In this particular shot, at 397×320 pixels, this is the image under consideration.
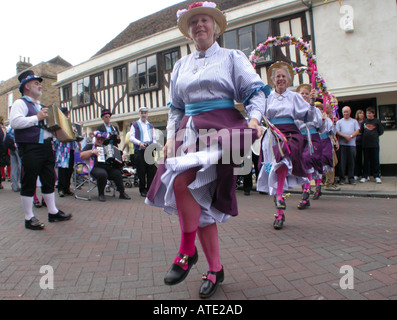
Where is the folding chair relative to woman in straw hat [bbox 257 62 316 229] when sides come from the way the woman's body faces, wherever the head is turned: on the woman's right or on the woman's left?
on the woman's right

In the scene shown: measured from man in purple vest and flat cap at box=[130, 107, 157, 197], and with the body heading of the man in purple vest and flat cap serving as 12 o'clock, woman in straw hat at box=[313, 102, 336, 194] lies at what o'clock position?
The woman in straw hat is roughly at 10 o'clock from the man in purple vest and flat cap.

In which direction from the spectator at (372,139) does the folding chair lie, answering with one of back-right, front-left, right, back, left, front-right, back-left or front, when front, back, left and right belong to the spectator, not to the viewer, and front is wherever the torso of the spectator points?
front-right

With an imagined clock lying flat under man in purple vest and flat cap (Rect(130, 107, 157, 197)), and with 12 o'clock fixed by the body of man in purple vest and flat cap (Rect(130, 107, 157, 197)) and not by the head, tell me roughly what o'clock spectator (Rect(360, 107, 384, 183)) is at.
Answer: spectator (Rect(360, 107, 384, 183)) is roughly at 9 o'clock from man in purple vest and flat cap (Rect(130, 107, 157, 197)).

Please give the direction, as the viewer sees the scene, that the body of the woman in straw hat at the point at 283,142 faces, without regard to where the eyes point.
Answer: toward the camera

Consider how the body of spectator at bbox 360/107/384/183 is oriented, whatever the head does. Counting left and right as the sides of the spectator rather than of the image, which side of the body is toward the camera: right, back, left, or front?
front

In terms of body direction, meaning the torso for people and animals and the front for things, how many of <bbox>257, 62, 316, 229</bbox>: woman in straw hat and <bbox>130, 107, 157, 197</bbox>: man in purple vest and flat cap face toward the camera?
2

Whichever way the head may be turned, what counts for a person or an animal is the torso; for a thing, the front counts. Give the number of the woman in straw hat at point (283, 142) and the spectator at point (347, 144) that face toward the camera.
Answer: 2

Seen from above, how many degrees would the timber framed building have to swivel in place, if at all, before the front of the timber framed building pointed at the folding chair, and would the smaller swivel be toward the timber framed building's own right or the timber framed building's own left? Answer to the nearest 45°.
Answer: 0° — it already faces it

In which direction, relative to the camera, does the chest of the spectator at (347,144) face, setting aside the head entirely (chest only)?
toward the camera

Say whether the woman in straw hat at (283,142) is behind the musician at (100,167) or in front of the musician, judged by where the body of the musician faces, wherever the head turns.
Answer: in front
